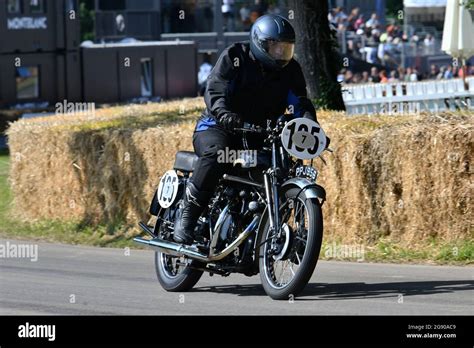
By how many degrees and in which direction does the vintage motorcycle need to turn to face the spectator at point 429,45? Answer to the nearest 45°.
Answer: approximately 135° to its left

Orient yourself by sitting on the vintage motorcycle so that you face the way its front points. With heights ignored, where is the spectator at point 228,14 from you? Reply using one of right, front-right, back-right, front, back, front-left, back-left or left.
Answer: back-left

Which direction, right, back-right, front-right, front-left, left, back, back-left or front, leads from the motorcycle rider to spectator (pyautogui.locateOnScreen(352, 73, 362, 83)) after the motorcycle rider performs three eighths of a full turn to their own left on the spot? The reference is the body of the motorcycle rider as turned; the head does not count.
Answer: front

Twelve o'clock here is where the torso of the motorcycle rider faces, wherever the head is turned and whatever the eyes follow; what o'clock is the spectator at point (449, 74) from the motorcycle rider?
The spectator is roughly at 8 o'clock from the motorcycle rider.

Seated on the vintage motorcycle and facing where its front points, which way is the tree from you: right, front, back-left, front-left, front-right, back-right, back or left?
back-left

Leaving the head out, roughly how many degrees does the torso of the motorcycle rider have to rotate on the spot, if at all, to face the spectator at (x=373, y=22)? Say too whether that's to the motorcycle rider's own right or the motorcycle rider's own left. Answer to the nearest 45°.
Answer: approximately 135° to the motorcycle rider's own left

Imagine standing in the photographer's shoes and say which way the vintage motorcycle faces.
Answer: facing the viewer and to the right of the viewer

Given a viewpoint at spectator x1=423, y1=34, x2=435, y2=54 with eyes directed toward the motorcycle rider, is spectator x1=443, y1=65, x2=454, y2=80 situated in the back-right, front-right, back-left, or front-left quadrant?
front-left

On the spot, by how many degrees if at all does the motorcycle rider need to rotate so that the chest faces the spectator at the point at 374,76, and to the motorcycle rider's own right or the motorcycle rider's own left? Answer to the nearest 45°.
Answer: approximately 135° to the motorcycle rider's own left

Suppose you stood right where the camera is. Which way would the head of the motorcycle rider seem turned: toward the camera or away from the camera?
toward the camera

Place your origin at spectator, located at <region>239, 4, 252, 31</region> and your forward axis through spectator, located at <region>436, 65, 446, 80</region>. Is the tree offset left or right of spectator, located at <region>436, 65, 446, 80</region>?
right

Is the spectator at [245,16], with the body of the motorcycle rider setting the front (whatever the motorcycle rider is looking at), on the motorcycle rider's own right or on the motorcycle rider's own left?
on the motorcycle rider's own left
